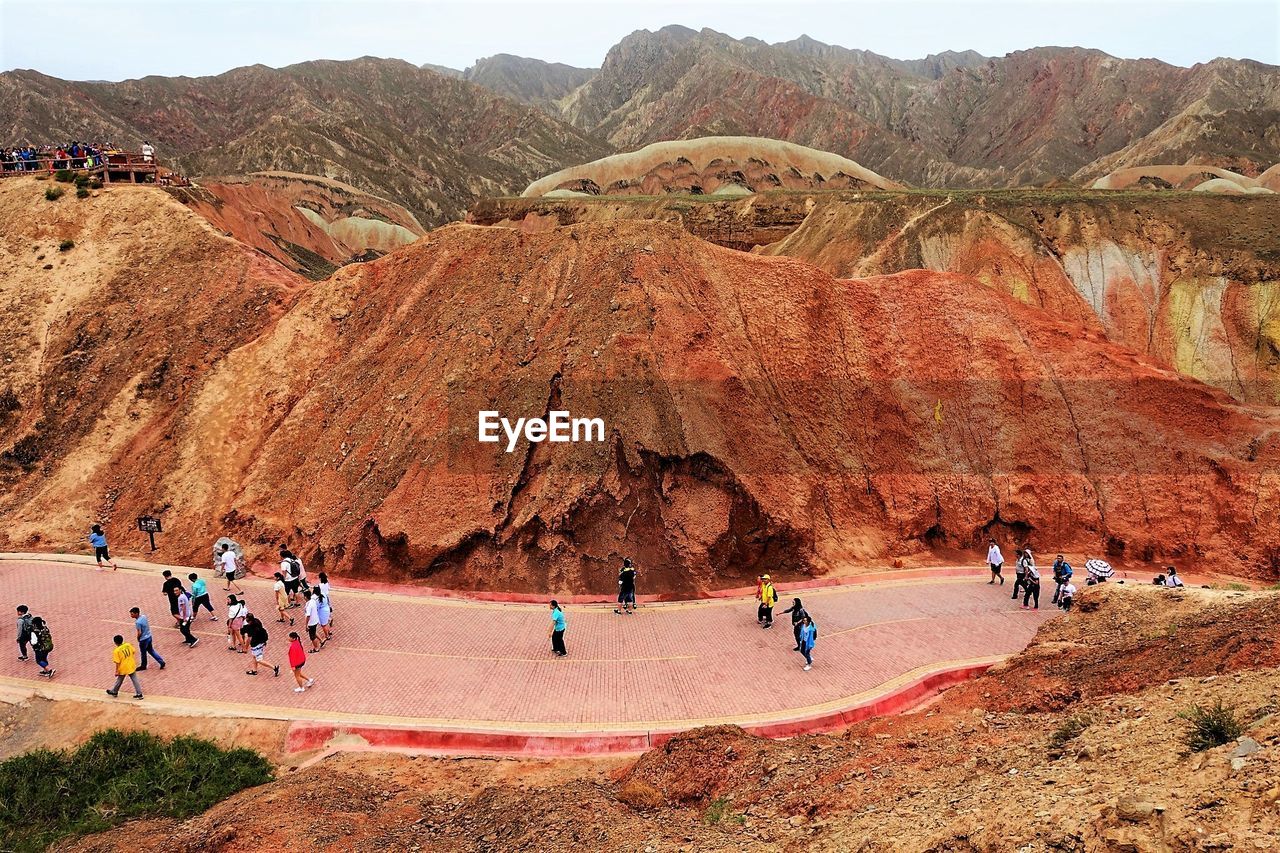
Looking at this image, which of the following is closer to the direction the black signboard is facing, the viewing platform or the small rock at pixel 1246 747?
the small rock

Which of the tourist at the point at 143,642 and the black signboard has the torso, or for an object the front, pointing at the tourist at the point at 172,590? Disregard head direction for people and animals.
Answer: the black signboard

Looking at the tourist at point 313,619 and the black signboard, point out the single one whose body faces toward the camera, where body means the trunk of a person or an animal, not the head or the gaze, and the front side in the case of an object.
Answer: the black signboard

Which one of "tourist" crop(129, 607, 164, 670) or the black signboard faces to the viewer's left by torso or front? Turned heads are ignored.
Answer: the tourist

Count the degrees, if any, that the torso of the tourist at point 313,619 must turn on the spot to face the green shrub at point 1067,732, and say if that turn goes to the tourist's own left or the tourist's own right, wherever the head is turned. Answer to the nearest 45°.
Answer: approximately 135° to the tourist's own left

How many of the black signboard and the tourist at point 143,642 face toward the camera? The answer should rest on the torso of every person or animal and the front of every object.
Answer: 1

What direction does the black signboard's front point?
toward the camera

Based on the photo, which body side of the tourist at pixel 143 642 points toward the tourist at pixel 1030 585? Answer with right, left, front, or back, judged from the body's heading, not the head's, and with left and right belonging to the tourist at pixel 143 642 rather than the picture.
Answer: back
